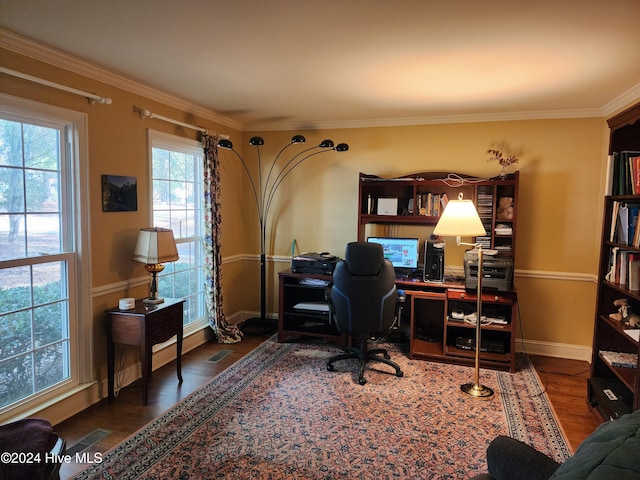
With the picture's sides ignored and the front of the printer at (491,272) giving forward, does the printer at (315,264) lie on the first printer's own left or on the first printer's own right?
on the first printer's own right

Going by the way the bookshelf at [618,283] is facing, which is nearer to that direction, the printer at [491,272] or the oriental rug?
the oriental rug

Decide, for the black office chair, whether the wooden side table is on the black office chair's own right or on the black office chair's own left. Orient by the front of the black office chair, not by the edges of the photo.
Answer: on the black office chair's own left

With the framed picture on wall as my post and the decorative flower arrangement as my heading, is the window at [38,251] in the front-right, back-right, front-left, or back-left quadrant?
back-right

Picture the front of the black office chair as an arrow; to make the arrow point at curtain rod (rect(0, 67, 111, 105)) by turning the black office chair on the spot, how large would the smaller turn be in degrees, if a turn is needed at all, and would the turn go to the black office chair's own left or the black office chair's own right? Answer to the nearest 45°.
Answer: approximately 135° to the black office chair's own left

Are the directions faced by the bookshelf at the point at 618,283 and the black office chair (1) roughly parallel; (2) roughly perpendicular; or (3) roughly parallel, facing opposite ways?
roughly perpendicular

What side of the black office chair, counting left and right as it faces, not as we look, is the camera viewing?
back

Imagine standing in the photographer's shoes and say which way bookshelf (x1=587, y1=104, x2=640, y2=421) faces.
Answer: facing the viewer and to the left of the viewer

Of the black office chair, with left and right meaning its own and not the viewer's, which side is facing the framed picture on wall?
left

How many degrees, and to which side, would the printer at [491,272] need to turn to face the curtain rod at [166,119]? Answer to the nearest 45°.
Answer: approximately 45° to its right

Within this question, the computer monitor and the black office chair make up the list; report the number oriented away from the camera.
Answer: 1

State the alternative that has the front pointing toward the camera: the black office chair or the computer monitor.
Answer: the computer monitor

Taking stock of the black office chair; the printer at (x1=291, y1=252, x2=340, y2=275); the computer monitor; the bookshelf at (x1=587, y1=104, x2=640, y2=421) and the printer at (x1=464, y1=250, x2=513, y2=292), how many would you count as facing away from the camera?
1

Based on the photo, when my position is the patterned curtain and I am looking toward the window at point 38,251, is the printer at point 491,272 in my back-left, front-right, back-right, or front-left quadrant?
back-left

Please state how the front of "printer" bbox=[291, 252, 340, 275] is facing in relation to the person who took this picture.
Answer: facing the viewer

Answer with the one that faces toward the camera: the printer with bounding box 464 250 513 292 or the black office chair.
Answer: the printer

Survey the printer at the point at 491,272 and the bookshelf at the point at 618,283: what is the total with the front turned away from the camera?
0

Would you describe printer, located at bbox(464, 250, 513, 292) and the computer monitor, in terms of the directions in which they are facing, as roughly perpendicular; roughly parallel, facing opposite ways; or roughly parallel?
roughly parallel

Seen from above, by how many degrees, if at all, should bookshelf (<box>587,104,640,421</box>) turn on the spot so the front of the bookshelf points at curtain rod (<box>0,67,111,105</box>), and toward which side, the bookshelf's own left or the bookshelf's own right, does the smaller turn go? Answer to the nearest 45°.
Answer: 0° — it already faces it
